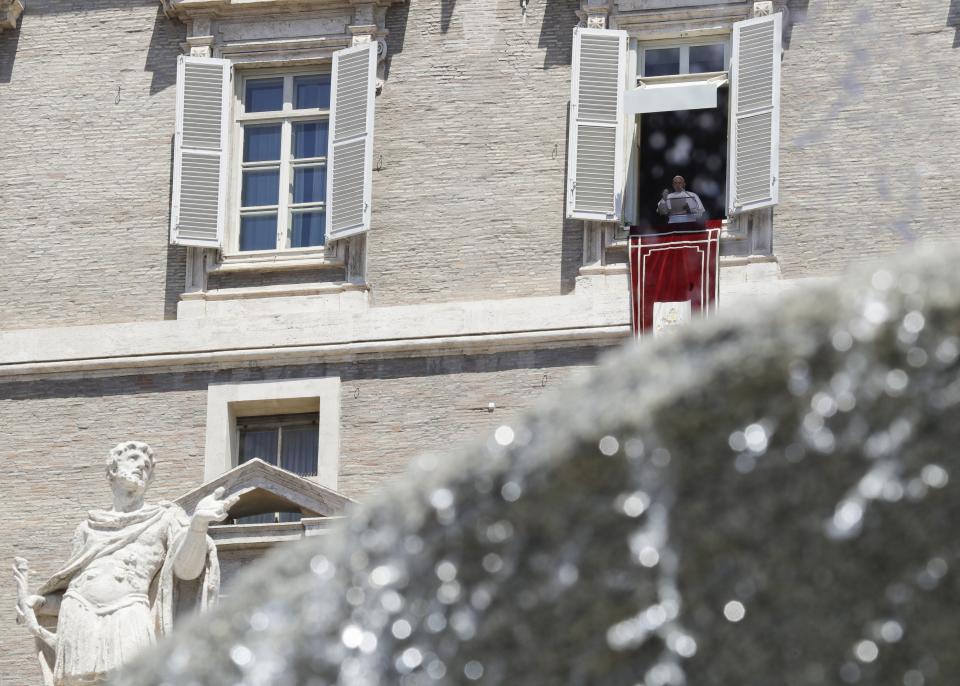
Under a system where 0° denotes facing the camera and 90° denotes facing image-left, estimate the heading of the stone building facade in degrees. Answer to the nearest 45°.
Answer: approximately 0°

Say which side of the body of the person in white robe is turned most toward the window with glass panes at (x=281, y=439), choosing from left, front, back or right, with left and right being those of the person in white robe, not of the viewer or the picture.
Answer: right

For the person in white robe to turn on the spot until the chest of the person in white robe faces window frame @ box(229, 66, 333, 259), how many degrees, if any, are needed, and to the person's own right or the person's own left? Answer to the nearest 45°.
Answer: approximately 90° to the person's own right
